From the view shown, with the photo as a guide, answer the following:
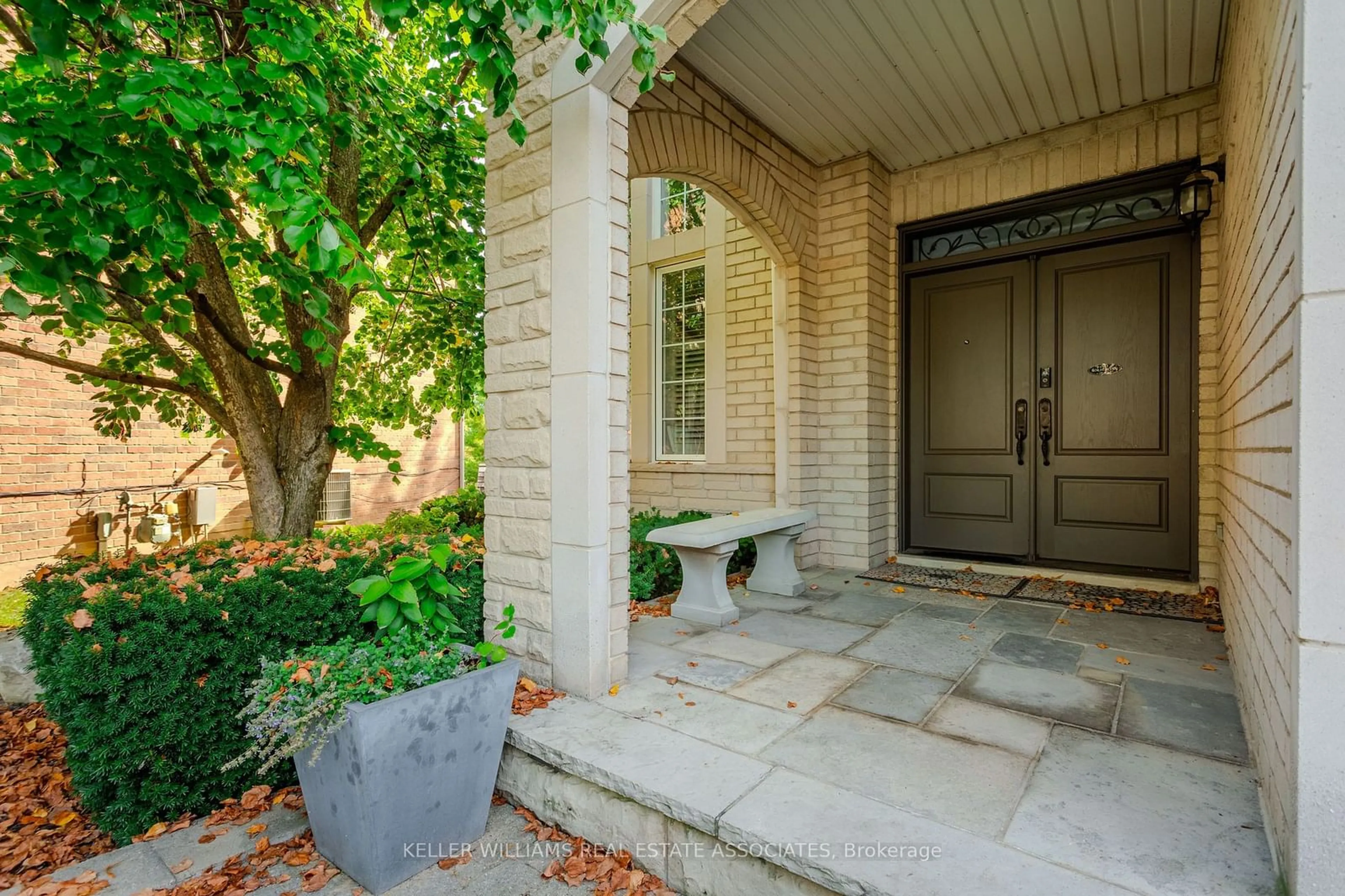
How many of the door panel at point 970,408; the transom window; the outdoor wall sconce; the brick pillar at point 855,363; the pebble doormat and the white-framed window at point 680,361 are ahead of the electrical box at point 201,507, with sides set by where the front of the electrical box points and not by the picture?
6

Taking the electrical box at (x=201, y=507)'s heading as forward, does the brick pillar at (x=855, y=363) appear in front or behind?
in front

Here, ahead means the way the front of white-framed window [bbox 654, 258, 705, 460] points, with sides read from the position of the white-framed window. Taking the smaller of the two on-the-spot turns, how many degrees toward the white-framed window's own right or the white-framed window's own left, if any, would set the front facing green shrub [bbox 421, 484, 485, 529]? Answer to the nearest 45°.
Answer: approximately 90° to the white-framed window's own right

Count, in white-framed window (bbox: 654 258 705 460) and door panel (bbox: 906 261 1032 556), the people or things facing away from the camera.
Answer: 0

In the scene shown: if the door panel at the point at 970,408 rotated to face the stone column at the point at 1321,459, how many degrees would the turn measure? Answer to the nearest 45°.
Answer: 0° — it already faces it

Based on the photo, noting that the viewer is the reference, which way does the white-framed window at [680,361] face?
facing the viewer and to the left of the viewer

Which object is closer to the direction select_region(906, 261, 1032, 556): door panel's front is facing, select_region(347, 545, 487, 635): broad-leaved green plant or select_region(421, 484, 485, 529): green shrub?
the broad-leaved green plant

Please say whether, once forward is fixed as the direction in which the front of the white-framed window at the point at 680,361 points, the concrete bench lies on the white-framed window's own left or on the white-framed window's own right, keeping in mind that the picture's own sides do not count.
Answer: on the white-framed window's own left

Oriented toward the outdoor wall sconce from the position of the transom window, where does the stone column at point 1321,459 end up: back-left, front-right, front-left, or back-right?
front-right

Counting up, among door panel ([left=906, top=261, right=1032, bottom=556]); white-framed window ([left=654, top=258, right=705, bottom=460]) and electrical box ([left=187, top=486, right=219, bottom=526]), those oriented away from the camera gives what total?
0

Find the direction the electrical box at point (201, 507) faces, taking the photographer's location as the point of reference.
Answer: facing the viewer and to the right of the viewer

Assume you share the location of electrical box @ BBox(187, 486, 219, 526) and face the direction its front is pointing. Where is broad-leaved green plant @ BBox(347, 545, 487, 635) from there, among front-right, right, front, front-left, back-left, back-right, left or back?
front-right

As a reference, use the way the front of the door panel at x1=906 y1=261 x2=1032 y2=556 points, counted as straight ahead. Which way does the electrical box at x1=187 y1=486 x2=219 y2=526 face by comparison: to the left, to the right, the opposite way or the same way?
to the left

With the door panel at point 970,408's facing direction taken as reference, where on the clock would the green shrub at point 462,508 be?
The green shrub is roughly at 3 o'clock from the door panel.

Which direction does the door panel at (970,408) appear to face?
toward the camera
